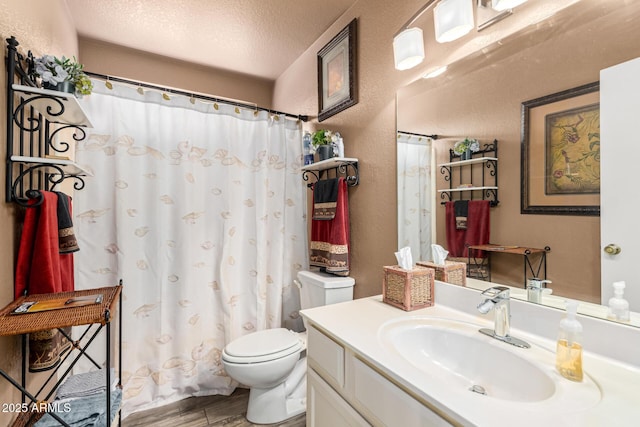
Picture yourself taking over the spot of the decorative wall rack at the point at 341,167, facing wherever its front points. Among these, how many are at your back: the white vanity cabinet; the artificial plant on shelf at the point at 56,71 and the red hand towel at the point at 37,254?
0

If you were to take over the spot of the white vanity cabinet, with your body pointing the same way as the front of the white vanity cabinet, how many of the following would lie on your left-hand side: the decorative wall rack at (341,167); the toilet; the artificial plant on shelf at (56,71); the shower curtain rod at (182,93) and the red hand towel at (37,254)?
0

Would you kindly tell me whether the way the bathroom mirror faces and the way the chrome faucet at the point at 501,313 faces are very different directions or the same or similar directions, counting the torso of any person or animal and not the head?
same or similar directions

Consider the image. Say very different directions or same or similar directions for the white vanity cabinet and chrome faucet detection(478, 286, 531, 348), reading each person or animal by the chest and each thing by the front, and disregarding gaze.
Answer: same or similar directions

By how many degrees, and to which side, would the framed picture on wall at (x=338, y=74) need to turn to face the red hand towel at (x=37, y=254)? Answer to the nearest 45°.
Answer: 0° — it already faces it

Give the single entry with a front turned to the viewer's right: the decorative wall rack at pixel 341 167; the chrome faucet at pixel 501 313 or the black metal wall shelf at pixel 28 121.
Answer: the black metal wall shelf

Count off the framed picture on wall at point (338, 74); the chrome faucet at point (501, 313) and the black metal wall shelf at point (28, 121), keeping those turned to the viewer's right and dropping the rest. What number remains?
1

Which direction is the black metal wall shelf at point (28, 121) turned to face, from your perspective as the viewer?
facing to the right of the viewer

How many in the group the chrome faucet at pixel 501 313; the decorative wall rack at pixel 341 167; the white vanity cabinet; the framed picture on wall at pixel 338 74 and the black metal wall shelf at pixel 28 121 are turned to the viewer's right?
1

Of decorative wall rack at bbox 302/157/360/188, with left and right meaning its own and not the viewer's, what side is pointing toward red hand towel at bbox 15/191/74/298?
front

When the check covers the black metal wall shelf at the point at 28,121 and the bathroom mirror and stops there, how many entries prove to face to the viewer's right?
1

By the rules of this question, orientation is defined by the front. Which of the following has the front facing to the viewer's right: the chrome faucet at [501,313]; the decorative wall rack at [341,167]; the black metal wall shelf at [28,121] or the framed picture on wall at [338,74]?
the black metal wall shelf

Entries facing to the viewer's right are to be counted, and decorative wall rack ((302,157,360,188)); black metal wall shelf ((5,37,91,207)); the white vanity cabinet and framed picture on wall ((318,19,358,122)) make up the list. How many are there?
1

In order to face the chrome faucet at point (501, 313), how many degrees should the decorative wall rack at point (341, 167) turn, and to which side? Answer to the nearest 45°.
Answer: approximately 90° to its left

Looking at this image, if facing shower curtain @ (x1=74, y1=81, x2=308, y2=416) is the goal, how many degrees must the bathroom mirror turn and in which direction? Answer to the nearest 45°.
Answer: approximately 45° to its right

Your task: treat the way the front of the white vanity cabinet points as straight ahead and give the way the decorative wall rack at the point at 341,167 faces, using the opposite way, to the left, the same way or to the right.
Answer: the same way

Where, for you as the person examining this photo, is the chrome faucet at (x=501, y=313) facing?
facing the viewer and to the left of the viewer

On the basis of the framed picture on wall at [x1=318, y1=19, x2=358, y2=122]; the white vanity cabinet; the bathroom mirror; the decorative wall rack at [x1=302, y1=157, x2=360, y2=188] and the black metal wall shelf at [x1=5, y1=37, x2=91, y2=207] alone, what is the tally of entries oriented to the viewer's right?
1

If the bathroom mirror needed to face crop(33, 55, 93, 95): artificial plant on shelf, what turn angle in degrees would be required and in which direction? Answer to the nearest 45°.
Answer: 0° — it already faces it
